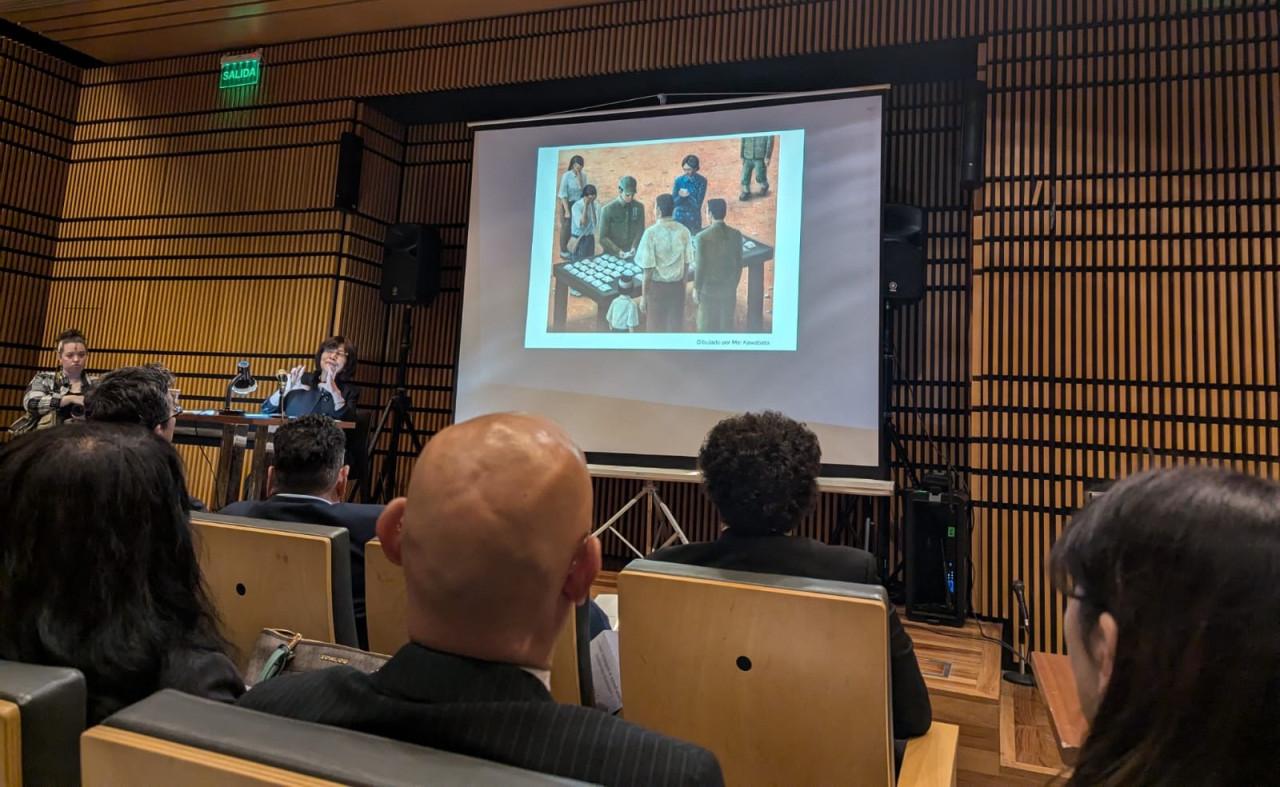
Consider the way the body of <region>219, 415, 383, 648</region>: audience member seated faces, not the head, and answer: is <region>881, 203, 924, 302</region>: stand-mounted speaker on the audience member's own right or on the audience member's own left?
on the audience member's own right

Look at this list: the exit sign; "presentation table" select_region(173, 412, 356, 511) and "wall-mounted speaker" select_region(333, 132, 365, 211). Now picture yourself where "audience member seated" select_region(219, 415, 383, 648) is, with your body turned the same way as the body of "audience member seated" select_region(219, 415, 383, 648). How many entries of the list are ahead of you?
3

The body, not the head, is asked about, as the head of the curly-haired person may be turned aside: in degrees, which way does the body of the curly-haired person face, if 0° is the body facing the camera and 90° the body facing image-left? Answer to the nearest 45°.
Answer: approximately 180°

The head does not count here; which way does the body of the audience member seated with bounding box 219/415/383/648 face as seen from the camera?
away from the camera

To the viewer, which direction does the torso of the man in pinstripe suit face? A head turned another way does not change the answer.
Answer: away from the camera

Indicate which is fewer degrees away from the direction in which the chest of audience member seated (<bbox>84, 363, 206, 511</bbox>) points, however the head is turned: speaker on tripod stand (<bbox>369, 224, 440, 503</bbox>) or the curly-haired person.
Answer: the speaker on tripod stand

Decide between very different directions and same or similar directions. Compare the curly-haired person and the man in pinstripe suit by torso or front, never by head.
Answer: same or similar directions

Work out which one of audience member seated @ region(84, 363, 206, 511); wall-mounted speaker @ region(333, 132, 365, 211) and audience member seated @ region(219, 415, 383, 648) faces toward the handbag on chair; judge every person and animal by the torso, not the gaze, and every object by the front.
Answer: the wall-mounted speaker

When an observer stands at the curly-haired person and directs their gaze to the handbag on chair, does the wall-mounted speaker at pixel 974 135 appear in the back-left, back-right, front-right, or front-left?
back-right

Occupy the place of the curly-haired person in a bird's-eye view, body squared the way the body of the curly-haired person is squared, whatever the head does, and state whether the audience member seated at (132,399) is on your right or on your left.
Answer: on your left

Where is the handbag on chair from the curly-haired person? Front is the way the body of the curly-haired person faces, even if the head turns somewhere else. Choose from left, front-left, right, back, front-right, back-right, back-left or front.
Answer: back-left

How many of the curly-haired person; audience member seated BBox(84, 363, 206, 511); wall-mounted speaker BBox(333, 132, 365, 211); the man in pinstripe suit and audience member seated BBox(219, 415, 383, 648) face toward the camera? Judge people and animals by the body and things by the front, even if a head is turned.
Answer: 1

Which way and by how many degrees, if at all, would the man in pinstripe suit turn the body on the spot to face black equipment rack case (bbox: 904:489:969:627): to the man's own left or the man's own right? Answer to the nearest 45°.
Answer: approximately 45° to the man's own right

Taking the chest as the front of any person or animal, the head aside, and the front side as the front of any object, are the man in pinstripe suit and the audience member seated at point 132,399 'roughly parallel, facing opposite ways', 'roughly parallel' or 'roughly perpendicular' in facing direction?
roughly parallel

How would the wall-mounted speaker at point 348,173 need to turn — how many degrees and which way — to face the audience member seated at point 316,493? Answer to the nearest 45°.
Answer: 0° — it already faces them

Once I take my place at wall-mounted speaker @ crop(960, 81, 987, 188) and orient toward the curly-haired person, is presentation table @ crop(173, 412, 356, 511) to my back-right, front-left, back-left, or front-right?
front-right

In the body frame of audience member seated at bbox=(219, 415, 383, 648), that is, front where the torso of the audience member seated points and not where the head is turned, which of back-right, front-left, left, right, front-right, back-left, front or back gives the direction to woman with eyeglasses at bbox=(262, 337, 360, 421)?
front

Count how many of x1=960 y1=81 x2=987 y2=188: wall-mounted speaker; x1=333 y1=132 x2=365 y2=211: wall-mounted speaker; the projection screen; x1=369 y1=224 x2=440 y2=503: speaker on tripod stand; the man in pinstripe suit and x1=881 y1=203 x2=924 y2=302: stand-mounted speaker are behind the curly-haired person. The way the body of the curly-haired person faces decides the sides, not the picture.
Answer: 1

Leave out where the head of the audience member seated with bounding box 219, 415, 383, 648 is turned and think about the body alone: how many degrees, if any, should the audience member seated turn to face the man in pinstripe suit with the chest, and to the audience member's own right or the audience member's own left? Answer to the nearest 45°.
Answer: approximately 180°

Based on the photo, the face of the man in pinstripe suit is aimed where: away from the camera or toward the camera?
away from the camera

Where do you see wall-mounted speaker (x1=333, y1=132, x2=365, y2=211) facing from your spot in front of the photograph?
facing the viewer
